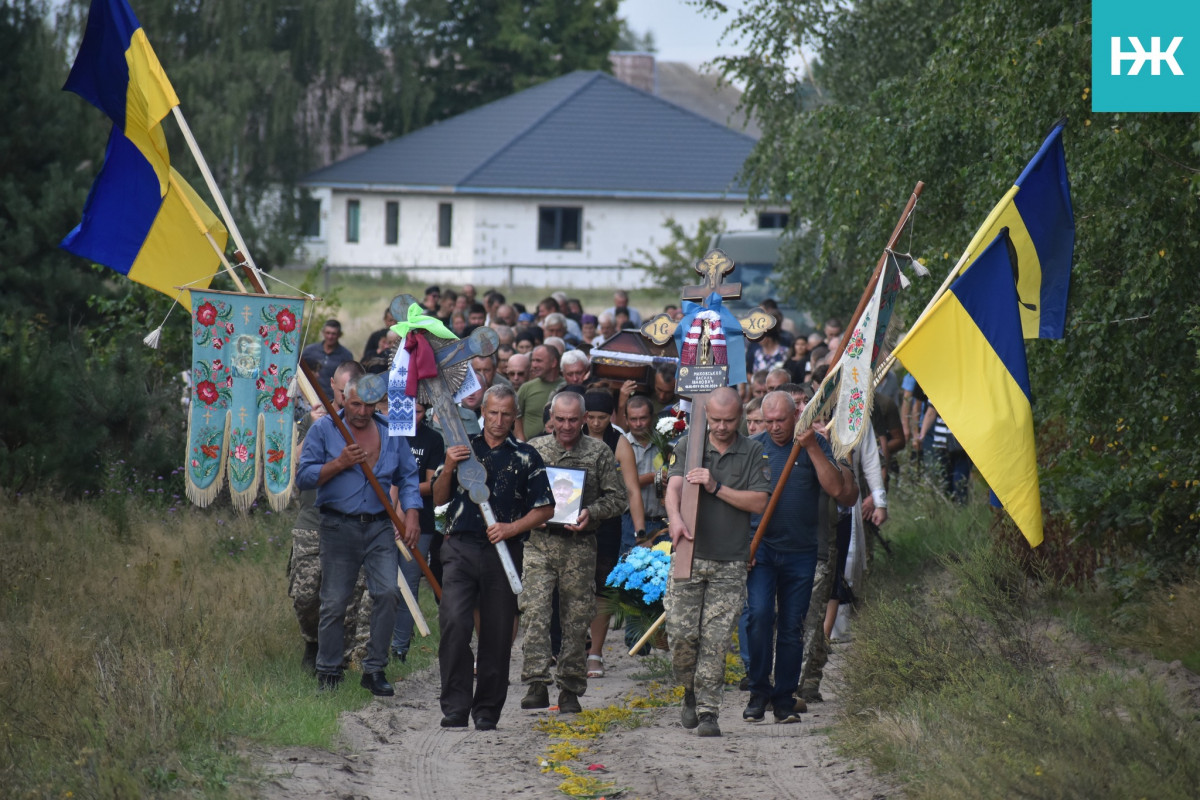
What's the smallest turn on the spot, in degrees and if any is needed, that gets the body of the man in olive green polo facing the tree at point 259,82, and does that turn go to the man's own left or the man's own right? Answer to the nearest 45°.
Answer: approximately 180°

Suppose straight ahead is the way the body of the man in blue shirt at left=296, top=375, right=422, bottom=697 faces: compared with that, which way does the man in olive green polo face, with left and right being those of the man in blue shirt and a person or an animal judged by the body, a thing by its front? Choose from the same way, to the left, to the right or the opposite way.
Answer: the same way

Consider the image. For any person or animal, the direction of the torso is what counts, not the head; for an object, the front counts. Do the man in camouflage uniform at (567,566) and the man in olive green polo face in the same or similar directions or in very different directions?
same or similar directions

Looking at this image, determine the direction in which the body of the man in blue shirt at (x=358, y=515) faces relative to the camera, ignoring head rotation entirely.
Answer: toward the camera

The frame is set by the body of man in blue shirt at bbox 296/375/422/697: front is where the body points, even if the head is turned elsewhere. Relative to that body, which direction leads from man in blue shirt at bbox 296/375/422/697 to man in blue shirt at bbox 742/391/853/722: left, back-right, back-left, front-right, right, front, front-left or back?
left

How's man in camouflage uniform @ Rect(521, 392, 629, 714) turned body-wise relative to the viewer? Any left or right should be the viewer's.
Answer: facing the viewer

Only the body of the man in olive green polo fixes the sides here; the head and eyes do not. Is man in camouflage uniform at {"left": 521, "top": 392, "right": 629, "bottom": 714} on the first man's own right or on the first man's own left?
on the first man's own right

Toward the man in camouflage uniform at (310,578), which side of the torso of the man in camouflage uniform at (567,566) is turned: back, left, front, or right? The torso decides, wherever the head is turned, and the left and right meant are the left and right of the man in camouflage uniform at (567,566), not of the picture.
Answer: right

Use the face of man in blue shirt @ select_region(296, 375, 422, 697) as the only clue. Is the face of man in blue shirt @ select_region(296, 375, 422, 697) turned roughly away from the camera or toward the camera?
toward the camera

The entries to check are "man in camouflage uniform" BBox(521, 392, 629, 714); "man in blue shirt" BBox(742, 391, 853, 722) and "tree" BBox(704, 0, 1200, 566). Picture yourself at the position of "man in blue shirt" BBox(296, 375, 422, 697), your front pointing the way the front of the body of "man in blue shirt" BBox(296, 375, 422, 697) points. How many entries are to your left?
3

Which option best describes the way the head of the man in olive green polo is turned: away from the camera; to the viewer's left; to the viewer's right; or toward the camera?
toward the camera

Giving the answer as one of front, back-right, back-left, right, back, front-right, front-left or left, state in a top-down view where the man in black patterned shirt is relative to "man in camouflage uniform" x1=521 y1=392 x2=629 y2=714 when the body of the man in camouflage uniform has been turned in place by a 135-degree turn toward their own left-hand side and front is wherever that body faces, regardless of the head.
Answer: back

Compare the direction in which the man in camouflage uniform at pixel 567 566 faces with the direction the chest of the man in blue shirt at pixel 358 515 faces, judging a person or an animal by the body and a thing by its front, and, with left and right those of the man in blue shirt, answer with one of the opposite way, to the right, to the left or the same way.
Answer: the same way

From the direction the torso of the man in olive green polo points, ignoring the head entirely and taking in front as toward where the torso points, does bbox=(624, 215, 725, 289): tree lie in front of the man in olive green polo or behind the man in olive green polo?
behind
